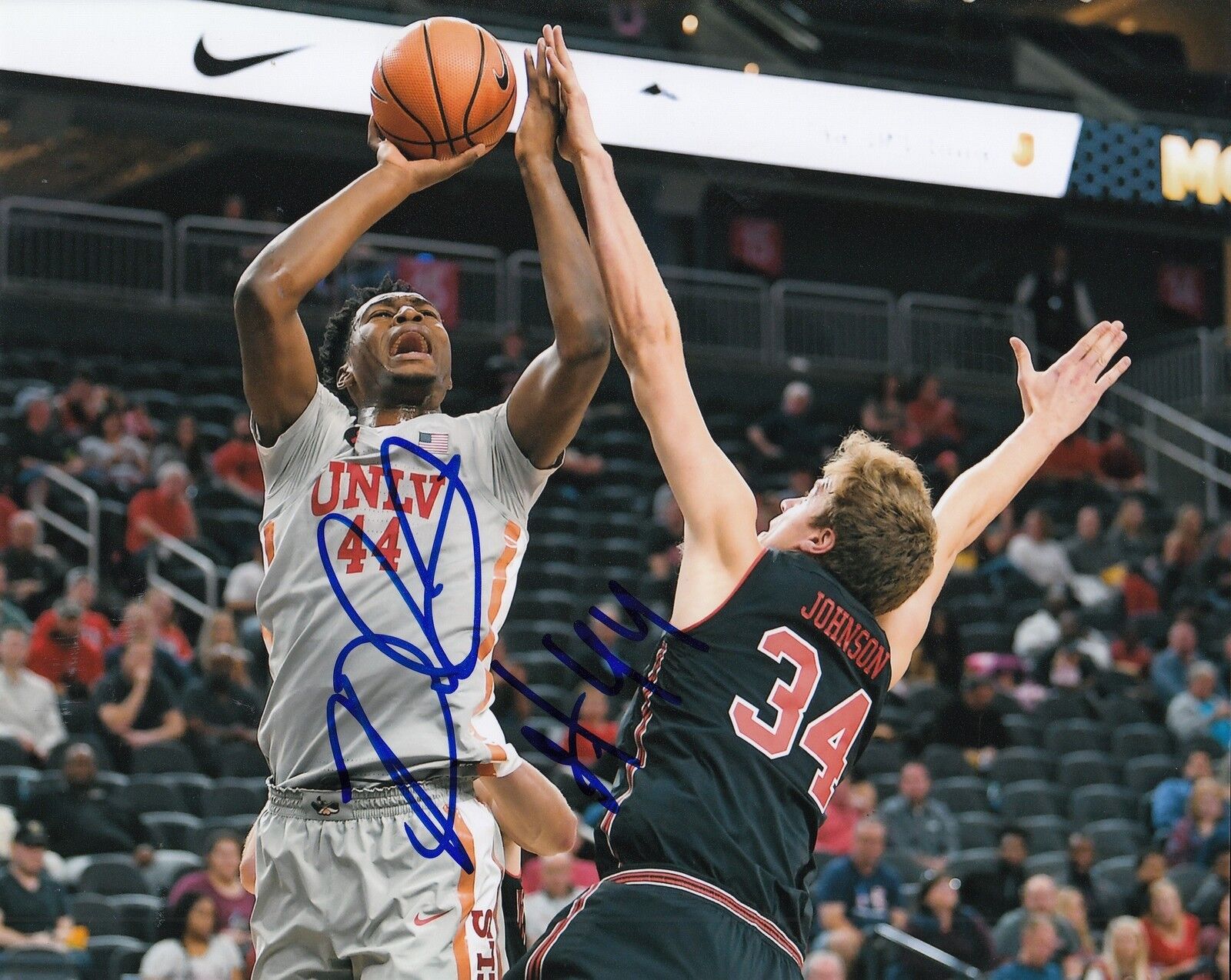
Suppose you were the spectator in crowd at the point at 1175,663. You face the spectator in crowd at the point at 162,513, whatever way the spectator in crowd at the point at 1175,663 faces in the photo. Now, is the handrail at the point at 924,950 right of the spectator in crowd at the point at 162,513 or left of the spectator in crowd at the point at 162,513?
left

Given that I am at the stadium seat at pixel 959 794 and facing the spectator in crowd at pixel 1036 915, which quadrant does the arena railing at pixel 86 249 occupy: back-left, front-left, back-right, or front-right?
back-right

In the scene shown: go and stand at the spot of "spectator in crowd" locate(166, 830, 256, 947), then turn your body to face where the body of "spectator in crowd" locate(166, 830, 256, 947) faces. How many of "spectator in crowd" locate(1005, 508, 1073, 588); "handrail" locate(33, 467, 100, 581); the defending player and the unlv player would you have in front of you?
2

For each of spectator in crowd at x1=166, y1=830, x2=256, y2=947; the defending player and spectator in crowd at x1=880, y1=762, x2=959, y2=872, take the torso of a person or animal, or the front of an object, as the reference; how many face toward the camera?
2

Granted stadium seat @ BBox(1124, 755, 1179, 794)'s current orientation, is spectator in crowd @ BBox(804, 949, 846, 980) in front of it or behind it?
in front

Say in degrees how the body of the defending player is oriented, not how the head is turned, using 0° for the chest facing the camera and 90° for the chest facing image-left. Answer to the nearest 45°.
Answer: approximately 135°
